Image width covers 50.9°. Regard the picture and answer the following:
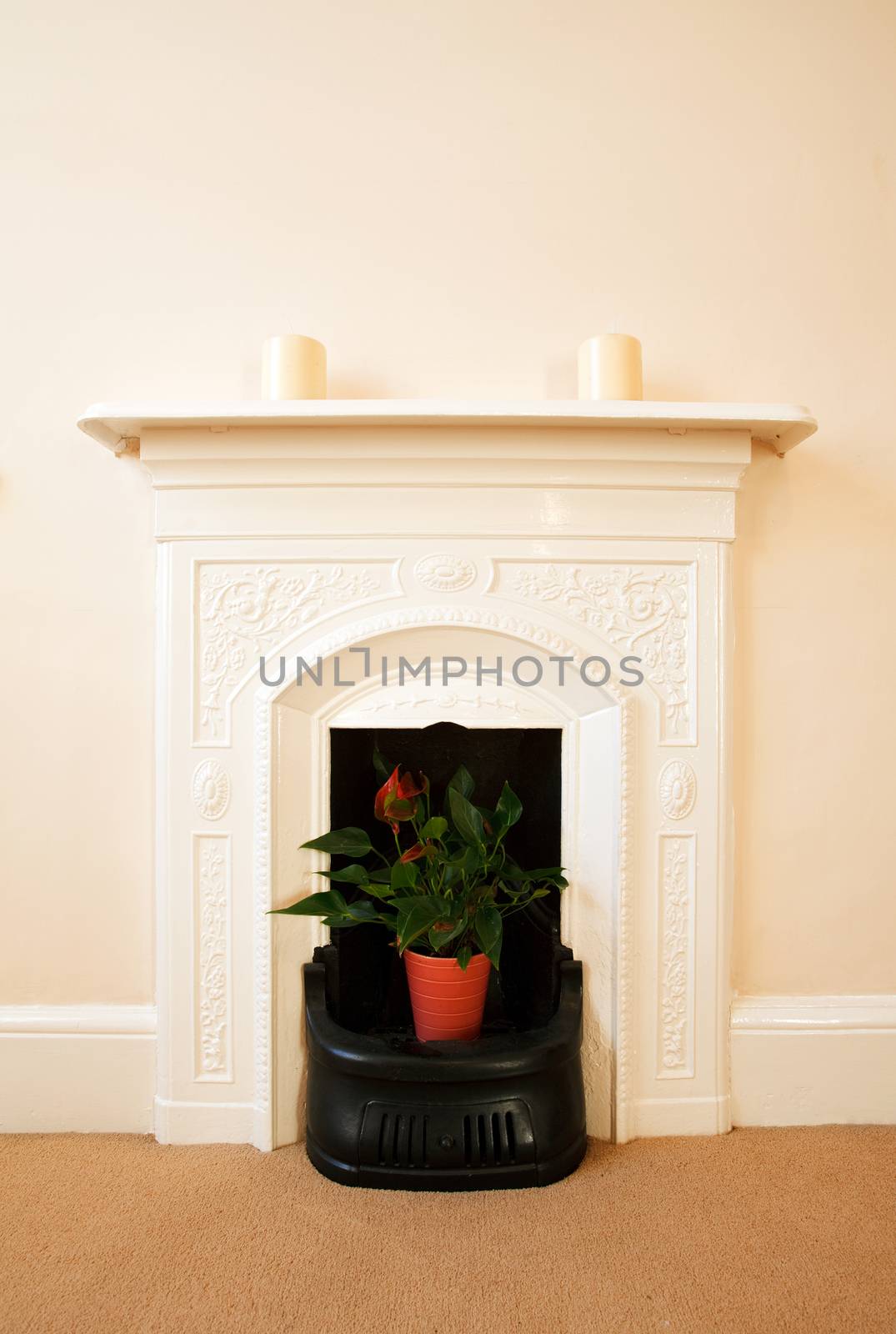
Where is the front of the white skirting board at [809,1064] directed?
toward the camera

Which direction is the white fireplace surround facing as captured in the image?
toward the camera

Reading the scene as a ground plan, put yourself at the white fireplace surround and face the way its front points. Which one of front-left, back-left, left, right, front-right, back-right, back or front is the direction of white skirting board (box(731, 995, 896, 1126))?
left

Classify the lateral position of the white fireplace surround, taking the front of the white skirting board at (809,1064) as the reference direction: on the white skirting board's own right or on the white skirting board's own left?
on the white skirting board's own right

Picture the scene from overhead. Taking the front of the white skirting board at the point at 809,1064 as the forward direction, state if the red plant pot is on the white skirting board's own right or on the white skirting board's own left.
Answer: on the white skirting board's own right

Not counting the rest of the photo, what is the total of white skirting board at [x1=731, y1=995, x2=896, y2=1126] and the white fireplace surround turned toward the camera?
2

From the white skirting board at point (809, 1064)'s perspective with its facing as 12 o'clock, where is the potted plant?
The potted plant is roughly at 2 o'clock from the white skirting board.
